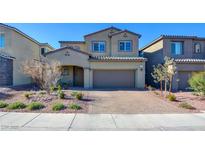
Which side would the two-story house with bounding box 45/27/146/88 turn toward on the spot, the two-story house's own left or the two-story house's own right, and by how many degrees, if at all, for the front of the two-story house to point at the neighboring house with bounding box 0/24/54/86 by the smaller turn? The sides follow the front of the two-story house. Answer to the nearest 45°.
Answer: approximately 90° to the two-story house's own right

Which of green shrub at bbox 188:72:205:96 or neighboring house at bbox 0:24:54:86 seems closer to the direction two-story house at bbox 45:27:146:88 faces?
the green shrub

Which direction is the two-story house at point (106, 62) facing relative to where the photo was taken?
toward the camera

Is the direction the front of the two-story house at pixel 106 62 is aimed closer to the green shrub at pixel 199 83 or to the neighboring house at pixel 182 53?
the green shrub

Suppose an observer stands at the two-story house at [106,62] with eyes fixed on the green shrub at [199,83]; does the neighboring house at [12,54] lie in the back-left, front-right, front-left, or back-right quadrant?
back-right

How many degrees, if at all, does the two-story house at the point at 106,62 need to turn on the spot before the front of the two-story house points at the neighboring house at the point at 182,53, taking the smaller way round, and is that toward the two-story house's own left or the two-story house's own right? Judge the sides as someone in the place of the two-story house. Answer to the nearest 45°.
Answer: approximately 90° to the two-story house's own left

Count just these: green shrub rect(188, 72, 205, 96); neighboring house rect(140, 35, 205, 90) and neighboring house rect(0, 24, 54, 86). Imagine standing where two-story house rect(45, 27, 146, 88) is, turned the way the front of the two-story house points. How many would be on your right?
1

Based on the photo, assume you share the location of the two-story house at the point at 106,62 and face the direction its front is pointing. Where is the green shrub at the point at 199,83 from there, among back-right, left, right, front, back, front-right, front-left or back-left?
front-left
